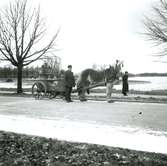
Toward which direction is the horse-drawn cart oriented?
to the viewer's right

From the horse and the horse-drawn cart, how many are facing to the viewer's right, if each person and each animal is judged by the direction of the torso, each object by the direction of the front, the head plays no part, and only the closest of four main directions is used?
2

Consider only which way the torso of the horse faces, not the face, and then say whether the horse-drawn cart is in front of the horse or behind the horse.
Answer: behind

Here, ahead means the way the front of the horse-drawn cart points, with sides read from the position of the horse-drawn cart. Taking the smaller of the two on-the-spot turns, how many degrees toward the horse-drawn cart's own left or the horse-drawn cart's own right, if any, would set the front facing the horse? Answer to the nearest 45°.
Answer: approximately 45° to the horse-drawn cart's own right

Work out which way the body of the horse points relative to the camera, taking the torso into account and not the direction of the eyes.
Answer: to the viewer's right
